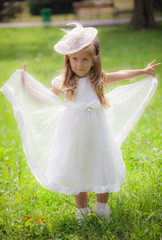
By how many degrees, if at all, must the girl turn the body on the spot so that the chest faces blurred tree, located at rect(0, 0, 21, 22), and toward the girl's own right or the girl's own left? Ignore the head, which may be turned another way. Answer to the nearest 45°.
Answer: approximately 180°

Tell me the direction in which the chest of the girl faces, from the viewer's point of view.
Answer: toward the camera

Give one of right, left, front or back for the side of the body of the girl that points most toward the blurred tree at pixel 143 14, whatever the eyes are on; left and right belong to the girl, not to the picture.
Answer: back
